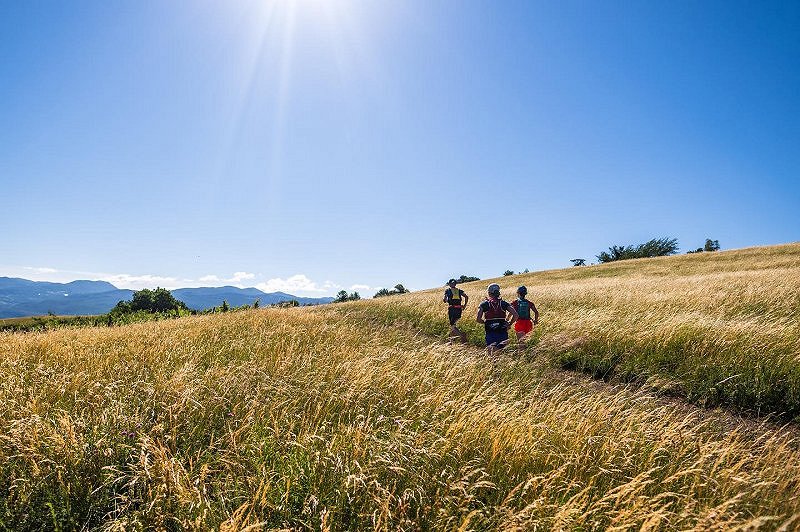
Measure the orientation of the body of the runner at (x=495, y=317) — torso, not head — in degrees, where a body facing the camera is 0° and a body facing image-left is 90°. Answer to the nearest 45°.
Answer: approximately 180°

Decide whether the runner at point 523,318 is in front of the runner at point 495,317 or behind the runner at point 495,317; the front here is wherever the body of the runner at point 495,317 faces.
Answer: in front
